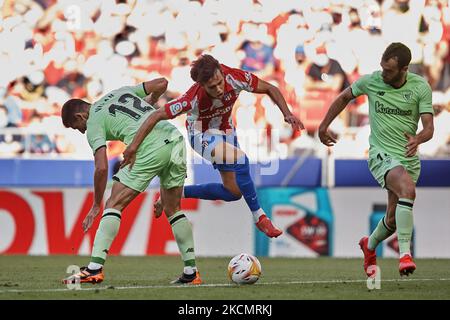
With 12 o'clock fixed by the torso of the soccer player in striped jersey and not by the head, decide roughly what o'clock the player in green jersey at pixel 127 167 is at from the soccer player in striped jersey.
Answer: The player in green jersey is roughly at 3 o'clock from the soccer player in striped jersey.

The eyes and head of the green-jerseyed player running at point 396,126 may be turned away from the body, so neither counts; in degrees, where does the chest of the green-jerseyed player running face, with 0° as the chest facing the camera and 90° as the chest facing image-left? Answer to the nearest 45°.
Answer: approximately 0°

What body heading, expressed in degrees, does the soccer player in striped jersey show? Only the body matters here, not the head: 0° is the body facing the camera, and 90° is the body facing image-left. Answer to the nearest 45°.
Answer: approximately 315°

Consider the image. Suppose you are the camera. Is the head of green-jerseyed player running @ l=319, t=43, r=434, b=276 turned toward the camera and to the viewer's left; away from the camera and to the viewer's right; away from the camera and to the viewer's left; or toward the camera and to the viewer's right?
toward the camera and to the viewer's left
